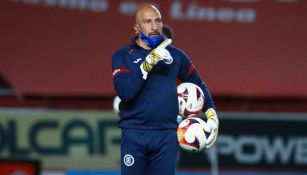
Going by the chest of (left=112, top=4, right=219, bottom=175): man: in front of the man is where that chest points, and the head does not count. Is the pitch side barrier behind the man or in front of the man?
behind

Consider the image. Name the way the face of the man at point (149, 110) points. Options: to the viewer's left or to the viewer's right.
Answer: to the viewer's right

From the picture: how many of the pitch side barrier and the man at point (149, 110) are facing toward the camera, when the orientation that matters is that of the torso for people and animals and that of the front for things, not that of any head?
2

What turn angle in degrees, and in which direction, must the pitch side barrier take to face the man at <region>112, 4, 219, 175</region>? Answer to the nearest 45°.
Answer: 0° — it already faces them

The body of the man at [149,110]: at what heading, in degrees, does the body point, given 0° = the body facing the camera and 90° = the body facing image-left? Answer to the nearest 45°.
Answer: approximately 0°

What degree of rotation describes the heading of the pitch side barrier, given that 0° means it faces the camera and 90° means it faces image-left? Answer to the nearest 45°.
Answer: approximately 0°
